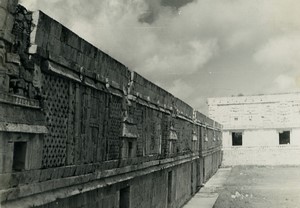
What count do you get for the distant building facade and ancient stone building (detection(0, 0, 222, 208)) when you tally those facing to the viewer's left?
0

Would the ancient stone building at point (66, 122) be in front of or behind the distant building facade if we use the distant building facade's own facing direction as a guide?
in front

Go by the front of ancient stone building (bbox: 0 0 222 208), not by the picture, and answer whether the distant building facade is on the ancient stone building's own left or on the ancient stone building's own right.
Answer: on the ancient stone building's own left

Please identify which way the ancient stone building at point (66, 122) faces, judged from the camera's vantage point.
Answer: facing the viewer and to the right of the viewer

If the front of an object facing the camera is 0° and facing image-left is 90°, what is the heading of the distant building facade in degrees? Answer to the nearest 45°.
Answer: approximately 0°

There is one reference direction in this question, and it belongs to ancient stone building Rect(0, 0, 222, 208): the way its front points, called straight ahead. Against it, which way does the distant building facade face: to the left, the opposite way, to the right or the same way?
to the right
